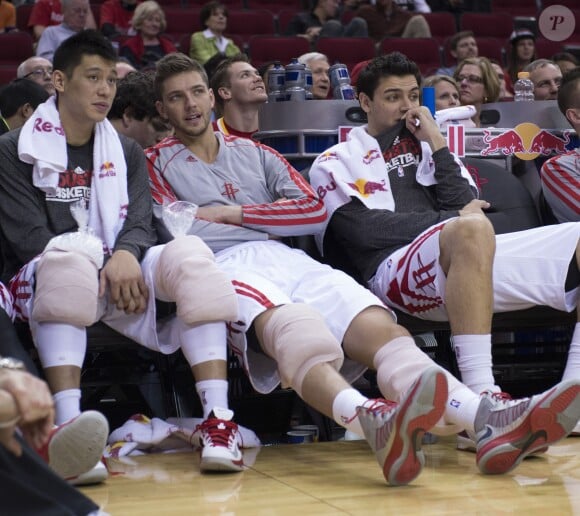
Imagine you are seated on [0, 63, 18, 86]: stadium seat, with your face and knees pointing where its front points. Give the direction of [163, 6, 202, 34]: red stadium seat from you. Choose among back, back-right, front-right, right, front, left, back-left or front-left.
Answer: back-left

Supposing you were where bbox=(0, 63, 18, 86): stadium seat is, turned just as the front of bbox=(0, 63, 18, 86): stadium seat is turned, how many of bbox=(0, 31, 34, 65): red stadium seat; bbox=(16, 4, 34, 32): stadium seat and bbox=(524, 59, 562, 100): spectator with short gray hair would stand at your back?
2

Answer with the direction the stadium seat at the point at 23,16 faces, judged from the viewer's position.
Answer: facing the viewer

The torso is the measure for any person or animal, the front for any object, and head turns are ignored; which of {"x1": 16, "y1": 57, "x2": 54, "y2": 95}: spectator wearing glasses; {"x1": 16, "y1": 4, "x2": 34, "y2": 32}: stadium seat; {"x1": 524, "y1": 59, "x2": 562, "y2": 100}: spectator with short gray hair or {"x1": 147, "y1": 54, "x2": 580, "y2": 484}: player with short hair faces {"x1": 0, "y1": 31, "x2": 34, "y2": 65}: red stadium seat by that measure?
the stadium seat

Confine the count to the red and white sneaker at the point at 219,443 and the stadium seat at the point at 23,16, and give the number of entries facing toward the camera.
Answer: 2

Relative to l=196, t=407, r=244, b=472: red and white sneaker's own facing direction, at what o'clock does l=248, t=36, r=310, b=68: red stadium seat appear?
The red stadium seat is roughly at 6 o'clock from the red and white sneaker.

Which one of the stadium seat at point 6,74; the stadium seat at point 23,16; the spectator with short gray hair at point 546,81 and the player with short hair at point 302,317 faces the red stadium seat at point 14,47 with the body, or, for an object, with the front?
the stadium seat at point 23,16

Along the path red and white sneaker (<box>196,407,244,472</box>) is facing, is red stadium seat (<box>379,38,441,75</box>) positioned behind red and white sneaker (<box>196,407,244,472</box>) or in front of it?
behind

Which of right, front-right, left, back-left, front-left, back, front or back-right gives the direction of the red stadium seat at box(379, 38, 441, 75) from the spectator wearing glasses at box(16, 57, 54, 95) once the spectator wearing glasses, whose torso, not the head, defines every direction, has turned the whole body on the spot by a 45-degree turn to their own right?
back-left

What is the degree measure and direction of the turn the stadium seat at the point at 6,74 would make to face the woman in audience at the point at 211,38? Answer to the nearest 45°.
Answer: approximately 90° to its left

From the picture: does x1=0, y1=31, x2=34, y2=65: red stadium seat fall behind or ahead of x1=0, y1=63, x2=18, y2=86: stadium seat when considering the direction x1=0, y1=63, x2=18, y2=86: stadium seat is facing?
behind

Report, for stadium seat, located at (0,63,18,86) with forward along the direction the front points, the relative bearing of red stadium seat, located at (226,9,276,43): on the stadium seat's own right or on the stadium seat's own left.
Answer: on the stadium seat's own left

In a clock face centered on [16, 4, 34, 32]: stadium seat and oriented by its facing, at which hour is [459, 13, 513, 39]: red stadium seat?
The red stadium seat is roughly at 9 o'clock from the stadium seat.

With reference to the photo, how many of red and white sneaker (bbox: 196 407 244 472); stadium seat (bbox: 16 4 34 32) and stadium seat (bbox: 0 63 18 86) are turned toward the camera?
3
